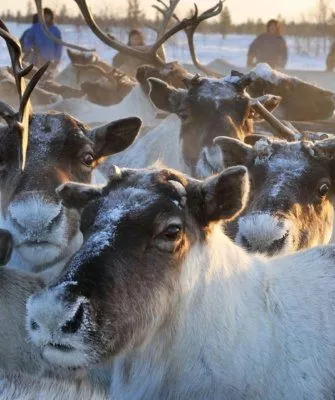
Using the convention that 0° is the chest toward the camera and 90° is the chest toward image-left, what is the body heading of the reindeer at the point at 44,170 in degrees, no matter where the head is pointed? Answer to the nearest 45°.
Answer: approximately 0°

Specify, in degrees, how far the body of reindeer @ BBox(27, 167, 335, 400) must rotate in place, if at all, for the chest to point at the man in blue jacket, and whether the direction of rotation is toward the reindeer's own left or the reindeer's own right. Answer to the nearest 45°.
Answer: approximately 135° to the reindeer's own right

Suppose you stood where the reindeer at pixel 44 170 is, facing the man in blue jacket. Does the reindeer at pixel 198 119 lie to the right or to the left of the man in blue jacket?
right

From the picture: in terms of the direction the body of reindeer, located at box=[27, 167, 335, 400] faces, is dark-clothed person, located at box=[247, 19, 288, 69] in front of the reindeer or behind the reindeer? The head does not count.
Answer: behind

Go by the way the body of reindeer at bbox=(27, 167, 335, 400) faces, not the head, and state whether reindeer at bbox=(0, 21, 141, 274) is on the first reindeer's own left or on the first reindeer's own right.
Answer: on the first reindeer's own right

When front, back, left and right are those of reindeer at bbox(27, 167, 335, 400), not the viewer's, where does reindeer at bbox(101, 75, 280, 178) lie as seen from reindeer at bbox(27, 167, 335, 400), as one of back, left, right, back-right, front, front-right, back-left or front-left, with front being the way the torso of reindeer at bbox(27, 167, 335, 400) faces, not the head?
back-right
